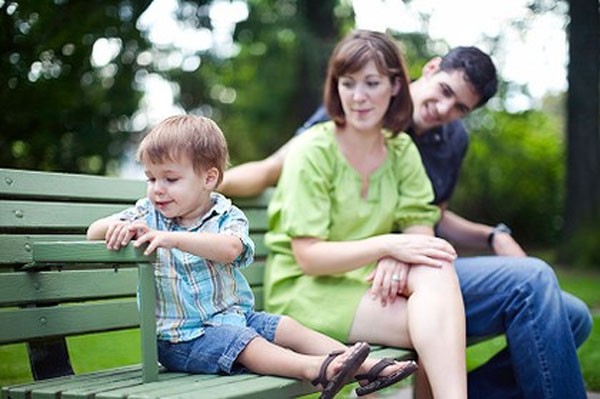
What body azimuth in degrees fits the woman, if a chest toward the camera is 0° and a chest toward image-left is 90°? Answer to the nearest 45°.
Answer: approximately 315°

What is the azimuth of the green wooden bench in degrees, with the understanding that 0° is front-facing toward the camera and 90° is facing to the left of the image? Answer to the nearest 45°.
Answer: approximately 315°
